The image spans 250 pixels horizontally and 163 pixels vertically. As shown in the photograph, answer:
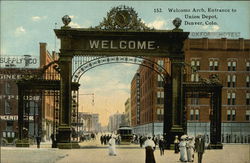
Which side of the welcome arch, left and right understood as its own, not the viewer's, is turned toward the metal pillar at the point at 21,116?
right

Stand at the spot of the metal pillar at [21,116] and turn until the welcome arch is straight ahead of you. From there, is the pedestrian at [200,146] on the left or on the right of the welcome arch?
right

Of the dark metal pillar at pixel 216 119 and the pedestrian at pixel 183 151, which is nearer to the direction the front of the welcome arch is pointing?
the pedestrian

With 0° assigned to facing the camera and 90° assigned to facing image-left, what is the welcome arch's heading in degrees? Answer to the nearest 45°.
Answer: approximately 0°

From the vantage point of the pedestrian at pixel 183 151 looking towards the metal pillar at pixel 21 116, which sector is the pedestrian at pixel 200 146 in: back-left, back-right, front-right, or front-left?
back-left

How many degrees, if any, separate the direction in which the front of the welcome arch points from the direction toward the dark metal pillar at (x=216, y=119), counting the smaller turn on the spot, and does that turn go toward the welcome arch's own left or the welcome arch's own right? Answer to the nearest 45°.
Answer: approximately 135° to the welcome arch's own left
